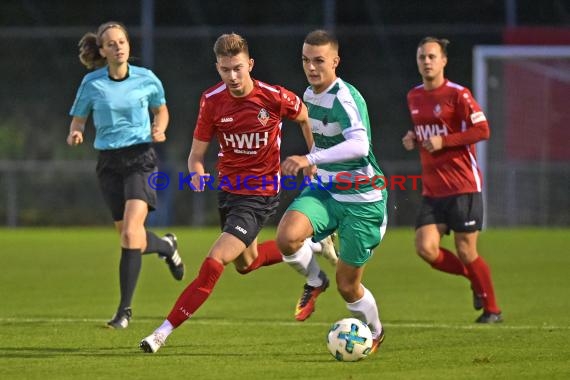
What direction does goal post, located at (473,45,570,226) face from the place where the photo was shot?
facing the viewer

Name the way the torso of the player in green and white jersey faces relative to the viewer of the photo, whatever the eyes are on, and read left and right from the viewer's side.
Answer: facing the viewer and to the left of the viewer

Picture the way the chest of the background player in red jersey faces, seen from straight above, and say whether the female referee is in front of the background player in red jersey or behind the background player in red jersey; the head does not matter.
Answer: in front

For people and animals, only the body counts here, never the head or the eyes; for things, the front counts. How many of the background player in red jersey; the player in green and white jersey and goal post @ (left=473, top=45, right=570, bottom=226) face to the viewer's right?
0

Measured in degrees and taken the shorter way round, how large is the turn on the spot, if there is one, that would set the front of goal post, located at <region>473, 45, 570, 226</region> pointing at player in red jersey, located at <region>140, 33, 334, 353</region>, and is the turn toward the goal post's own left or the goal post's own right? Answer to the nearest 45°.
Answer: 0° — it already faces them

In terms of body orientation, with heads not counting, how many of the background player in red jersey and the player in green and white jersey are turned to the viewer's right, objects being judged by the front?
0

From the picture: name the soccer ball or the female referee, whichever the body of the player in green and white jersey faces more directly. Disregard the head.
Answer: the soccer ball

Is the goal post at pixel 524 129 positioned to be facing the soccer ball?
yes

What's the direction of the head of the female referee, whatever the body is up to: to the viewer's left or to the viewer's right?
to the viewer's right

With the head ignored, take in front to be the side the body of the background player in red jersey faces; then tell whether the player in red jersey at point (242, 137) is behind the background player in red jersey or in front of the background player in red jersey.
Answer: in front

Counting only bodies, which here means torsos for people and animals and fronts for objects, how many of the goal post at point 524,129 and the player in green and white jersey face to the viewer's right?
0

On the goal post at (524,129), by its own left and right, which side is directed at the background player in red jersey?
front

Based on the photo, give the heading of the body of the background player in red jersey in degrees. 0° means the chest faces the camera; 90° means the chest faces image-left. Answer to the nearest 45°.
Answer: approximately 45°
